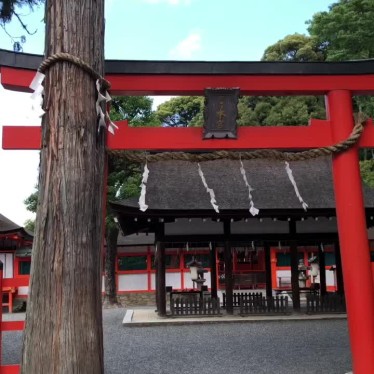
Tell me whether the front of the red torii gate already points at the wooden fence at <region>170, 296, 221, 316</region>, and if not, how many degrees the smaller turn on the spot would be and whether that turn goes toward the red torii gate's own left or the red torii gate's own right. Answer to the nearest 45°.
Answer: approximately 180°

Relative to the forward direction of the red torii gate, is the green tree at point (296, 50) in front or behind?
behind

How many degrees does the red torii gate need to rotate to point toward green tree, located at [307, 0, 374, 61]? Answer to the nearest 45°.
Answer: approximately 135° to its left

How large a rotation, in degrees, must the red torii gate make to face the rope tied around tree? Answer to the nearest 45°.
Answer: approximately 45° to its right

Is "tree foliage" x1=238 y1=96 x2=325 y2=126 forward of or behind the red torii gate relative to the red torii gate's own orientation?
behind

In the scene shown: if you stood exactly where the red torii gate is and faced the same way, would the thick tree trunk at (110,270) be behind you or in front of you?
behind

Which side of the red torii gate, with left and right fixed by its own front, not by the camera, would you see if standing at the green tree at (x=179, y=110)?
back

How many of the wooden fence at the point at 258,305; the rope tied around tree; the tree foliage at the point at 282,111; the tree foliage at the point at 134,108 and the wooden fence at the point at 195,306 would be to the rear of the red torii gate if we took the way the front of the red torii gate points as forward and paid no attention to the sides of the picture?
4

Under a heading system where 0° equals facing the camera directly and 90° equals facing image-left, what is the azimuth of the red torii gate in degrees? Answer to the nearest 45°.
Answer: approximately 0°

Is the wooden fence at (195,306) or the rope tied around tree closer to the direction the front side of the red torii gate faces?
the rope tied around tree

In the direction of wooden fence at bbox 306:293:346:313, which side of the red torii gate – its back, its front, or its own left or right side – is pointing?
back

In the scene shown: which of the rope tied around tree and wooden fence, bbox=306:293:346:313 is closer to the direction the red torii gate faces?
the rope tied around tree
